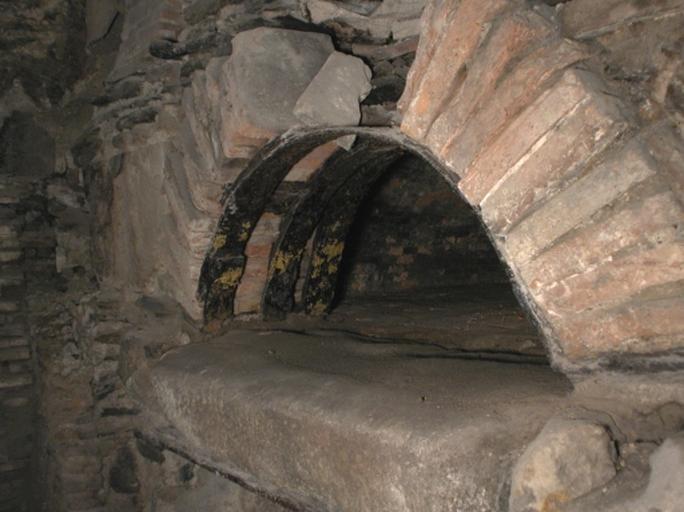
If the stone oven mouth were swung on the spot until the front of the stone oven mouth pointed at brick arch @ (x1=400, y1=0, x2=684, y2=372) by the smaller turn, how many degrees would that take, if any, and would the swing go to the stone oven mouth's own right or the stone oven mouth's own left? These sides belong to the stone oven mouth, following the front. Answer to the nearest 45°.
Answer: approximately 45° to the stone oven mouth's own left

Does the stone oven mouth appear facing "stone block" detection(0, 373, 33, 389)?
no

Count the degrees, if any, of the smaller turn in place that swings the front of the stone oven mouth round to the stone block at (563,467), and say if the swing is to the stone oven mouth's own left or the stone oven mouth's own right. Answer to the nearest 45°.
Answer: approximately 45° to the stone oven mouth's own left
